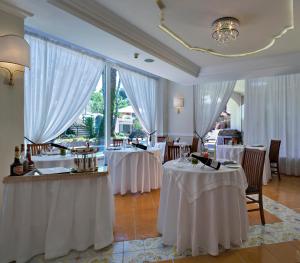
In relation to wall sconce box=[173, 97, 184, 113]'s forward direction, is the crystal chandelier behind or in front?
in front

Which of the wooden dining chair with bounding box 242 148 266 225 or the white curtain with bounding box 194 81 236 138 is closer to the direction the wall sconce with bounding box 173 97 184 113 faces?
the wooden dining chair

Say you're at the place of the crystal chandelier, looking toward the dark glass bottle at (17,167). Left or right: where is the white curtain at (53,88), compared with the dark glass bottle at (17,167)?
right

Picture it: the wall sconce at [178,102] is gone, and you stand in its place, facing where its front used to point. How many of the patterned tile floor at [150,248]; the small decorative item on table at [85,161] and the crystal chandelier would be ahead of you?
3

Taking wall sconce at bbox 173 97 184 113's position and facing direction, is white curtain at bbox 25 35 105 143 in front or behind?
in front

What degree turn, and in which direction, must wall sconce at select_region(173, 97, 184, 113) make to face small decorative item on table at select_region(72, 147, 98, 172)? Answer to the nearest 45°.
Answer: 0° — it already faces it

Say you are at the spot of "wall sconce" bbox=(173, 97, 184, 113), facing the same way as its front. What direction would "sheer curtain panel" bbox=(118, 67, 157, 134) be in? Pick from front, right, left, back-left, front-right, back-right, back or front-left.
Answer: front-right

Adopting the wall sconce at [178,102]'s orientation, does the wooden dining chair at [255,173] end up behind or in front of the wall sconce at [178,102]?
in front

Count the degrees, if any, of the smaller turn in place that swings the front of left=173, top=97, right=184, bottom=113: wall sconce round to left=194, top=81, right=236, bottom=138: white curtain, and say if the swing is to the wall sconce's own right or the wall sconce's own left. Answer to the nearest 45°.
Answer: approximately 90° to the wall sconce's own left

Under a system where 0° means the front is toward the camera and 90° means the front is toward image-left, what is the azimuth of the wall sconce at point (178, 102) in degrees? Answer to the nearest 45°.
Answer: approximately 0°
